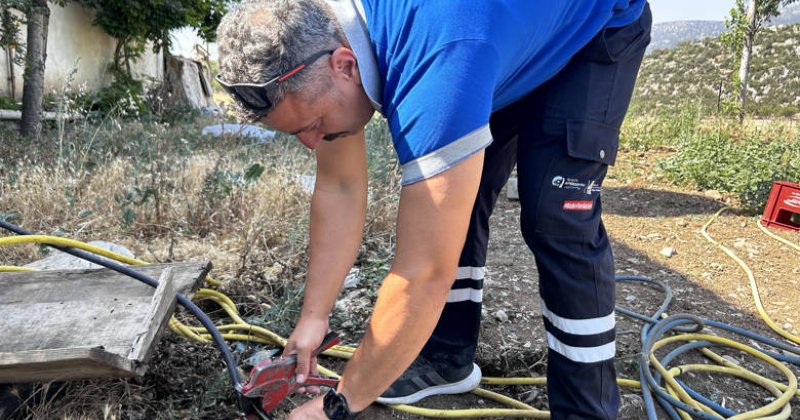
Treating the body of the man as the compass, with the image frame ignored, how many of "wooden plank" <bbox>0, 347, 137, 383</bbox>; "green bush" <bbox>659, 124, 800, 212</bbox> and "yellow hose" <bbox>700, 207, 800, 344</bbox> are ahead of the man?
1

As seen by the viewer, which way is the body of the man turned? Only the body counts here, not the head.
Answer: to the viewer's left

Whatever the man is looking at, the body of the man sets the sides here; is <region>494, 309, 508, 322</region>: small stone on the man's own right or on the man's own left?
on the man's own right

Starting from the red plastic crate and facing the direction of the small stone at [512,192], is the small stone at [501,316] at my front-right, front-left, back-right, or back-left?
front-left

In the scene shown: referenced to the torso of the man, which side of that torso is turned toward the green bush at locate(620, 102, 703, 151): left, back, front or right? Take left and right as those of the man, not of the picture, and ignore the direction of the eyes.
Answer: right

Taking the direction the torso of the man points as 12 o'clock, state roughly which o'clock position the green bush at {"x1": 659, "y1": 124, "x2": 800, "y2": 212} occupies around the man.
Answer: The green bush is roughly at 4 o'clock from the man.

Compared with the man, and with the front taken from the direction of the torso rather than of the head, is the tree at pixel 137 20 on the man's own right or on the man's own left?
on the man's own right

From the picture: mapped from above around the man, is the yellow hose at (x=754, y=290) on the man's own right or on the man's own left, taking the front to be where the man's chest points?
on the man's own right

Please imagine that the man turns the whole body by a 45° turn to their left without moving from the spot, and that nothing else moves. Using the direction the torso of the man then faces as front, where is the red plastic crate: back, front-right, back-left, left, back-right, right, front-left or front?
back

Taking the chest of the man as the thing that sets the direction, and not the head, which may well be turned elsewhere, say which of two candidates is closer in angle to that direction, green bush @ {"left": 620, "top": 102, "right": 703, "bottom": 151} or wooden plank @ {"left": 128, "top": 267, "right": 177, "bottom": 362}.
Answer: the wooden plank

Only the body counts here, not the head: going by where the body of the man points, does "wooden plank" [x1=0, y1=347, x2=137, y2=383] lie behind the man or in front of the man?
in front

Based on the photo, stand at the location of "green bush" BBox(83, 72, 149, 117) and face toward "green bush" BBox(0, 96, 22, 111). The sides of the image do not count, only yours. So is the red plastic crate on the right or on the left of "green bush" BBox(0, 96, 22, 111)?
left

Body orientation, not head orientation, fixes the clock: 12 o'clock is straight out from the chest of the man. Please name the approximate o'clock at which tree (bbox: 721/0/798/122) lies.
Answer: The tree is roughly at 4 o'clock from the man.
